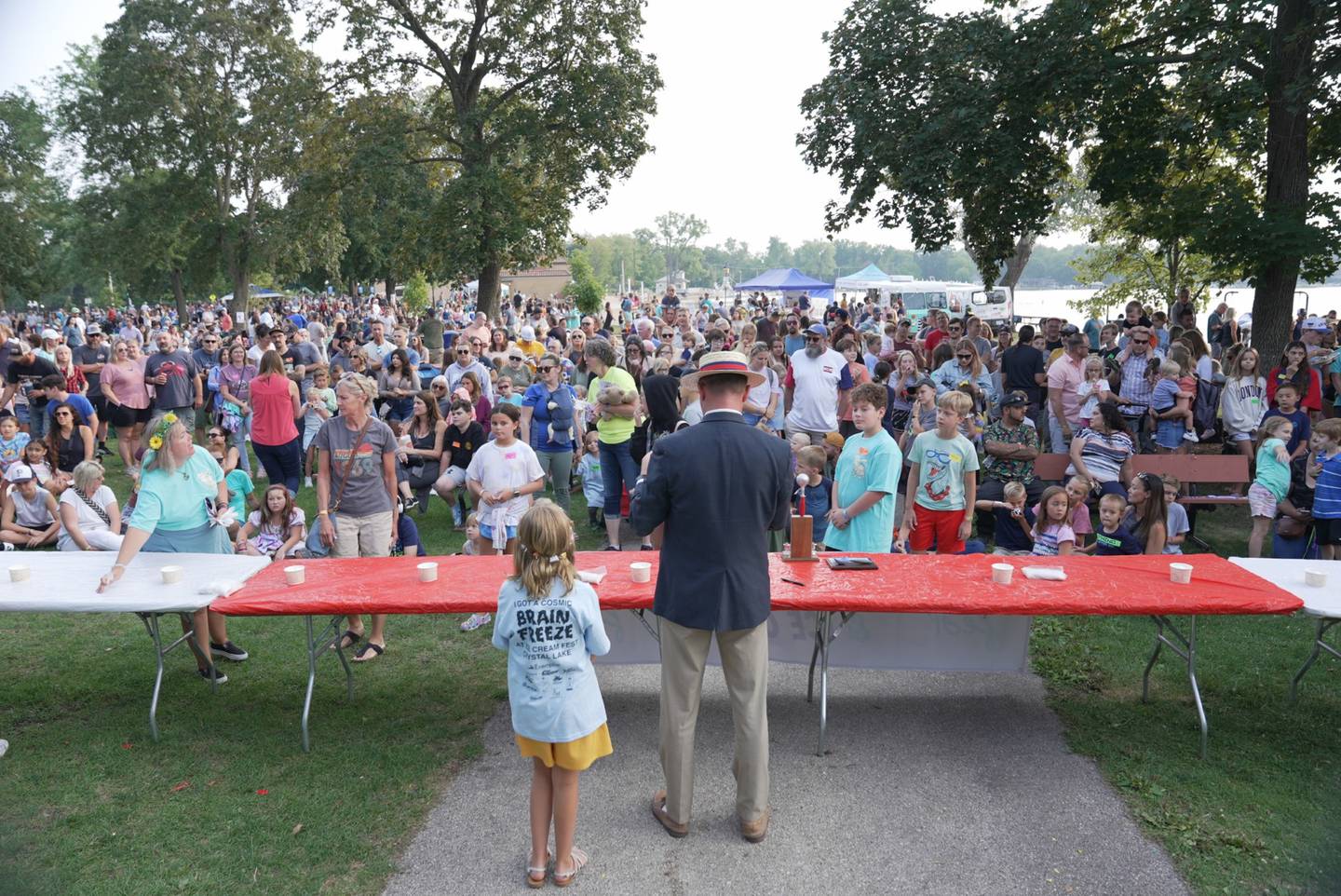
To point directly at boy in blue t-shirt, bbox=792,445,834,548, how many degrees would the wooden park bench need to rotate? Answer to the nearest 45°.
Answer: approximately 45° to its right

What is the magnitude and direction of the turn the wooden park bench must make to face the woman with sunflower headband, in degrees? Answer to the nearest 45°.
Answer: approximately 45° to its right

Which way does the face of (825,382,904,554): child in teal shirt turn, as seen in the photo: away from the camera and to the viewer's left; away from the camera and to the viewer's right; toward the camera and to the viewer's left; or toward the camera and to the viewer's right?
toward the camera and to the viewer's left

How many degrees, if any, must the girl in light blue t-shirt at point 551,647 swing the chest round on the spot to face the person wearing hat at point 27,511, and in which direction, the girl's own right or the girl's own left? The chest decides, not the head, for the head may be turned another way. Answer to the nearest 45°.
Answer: approximately 45° to the girl's own left

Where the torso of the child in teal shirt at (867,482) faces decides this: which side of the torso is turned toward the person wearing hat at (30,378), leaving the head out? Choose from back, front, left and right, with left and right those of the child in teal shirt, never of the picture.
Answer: right

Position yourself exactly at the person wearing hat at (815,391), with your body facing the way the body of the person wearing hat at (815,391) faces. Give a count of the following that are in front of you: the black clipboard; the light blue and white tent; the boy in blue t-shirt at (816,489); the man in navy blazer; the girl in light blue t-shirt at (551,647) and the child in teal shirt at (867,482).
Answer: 5

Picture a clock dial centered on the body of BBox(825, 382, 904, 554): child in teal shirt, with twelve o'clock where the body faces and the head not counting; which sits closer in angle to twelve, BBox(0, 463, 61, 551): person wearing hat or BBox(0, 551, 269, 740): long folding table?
the long folding table

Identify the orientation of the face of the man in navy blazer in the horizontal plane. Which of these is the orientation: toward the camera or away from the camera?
away from the camera

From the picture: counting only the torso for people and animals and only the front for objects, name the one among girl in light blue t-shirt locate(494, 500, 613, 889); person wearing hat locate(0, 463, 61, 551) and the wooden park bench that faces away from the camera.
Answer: the girl in light blue t-shirt

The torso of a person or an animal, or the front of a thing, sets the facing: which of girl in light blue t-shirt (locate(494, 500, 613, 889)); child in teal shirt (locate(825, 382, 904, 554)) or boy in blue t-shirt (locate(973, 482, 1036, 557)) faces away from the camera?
the girl in light blue t-shirt

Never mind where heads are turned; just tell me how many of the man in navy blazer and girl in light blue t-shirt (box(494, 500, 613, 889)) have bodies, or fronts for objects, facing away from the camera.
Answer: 2

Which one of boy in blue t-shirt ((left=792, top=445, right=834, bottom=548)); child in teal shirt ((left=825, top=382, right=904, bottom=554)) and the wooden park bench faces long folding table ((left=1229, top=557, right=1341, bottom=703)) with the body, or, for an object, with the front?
the wooden park bench

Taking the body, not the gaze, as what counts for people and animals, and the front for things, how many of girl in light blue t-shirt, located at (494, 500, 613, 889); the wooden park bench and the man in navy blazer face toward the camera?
1
